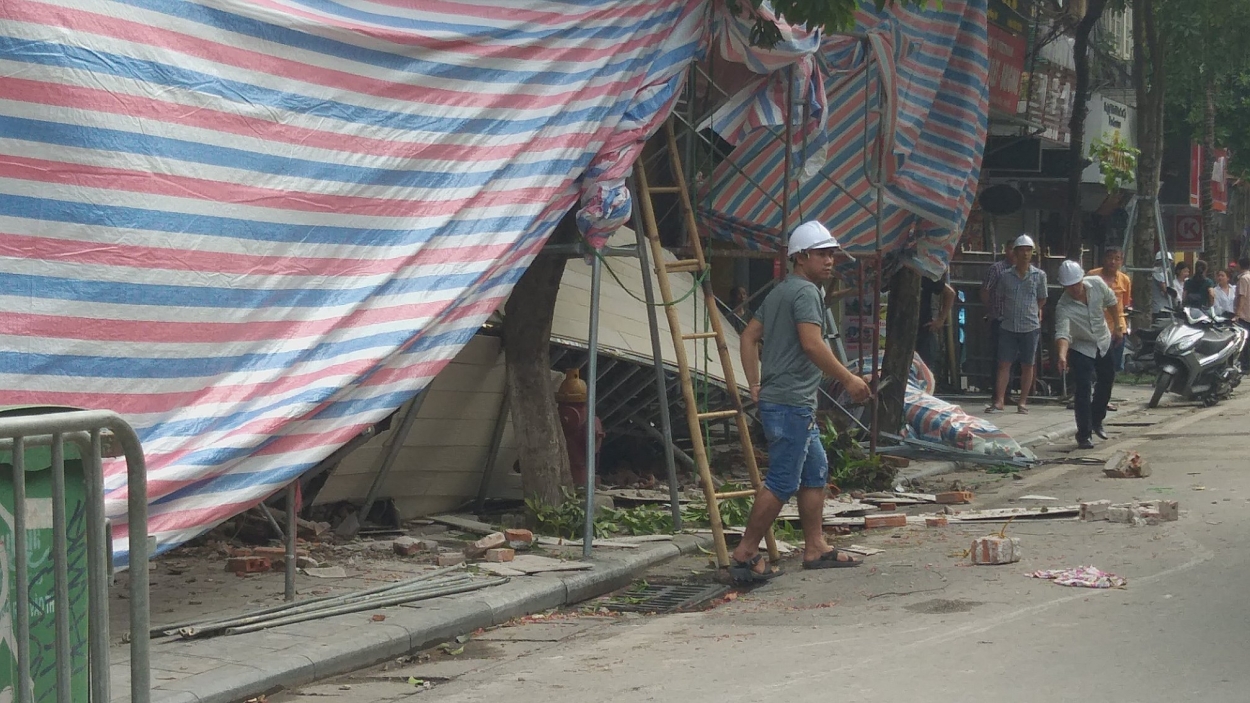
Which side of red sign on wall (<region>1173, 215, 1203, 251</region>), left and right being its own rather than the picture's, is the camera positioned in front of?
front

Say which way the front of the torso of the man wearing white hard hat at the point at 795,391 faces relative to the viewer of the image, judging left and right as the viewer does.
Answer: facing to the right of the viewer

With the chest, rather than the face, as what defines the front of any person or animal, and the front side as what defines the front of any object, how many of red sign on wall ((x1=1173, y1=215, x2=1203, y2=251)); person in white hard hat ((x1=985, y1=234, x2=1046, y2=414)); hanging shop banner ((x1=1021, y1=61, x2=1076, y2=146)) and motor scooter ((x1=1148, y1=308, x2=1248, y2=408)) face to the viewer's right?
0

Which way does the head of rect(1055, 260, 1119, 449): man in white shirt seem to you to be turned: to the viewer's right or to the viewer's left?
to the viewer's left

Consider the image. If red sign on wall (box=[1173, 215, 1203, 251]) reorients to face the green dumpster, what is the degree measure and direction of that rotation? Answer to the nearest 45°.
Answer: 0° — it already faces it

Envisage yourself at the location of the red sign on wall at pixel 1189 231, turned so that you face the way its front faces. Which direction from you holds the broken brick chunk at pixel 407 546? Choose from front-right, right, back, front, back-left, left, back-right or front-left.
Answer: front

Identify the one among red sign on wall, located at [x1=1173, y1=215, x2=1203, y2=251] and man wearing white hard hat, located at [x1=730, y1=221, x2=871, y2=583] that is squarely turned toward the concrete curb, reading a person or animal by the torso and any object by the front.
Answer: the red sign on wall

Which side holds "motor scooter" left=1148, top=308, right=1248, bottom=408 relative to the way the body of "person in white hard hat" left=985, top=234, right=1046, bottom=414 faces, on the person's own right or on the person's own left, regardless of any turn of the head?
on the person's own left

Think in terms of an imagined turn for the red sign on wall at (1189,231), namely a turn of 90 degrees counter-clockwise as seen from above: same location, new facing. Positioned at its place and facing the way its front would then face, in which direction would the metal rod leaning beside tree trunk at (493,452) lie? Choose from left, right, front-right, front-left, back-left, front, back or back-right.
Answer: right

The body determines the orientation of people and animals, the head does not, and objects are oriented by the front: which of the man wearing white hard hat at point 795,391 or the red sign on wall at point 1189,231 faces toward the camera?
the red sign on wall

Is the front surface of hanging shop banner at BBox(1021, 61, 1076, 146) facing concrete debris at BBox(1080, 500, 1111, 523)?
yes

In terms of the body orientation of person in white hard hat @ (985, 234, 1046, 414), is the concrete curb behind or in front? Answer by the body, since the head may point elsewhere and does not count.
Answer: in front

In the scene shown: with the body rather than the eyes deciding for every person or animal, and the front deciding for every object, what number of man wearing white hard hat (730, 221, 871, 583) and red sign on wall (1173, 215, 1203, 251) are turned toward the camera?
1

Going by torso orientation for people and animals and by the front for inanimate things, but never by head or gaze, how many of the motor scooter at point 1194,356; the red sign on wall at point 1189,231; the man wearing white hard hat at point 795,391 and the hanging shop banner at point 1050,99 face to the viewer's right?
1

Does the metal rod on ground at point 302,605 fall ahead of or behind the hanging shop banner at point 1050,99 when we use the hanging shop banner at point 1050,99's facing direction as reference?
ahead

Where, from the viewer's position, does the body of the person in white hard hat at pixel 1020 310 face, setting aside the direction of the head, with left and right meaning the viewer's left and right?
facing the viewer

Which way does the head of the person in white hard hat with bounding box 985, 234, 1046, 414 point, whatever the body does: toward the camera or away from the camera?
toward the camera

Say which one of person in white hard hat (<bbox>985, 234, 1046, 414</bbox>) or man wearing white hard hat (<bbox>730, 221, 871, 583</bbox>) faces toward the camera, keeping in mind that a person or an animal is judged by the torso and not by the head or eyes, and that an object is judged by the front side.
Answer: the person in white hard hat
